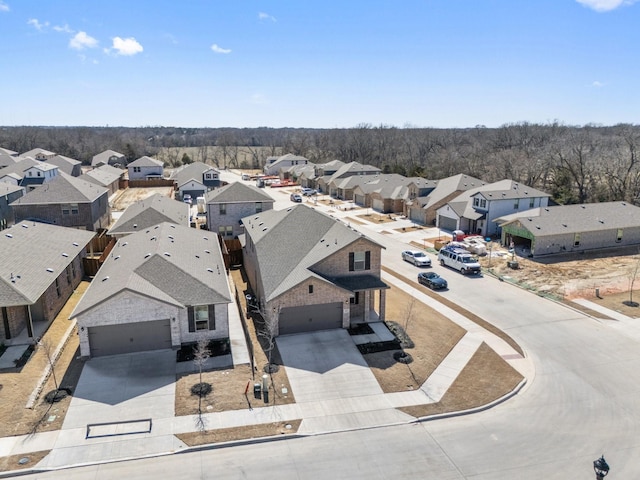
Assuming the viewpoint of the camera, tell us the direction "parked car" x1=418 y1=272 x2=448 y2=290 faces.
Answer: facing the viewer and to the right of the viewer

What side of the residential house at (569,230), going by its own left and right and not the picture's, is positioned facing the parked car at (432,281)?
front

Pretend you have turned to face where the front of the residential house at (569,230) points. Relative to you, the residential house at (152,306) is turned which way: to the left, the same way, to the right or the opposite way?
to the left

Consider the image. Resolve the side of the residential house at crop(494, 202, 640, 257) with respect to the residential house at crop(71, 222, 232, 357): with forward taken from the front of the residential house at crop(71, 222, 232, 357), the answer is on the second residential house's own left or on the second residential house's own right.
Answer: on the second residential house's own left

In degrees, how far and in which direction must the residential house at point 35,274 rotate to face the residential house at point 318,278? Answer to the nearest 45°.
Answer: approximately 45° to its left

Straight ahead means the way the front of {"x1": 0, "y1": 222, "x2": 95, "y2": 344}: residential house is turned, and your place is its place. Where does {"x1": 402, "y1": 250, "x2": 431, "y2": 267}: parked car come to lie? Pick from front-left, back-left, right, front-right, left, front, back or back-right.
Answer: left

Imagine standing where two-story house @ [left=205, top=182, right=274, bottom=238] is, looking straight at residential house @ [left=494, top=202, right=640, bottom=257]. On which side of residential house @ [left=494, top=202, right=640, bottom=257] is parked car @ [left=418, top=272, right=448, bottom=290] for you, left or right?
right

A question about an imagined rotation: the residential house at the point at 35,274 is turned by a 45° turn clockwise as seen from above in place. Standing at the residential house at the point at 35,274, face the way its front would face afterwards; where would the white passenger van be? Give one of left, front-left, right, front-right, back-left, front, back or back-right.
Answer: back-left

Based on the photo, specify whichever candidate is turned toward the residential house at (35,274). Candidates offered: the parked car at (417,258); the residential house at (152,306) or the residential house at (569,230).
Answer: the residential house at (569,230)

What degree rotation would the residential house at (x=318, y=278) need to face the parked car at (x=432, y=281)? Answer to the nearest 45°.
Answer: approximately 135° to its left
